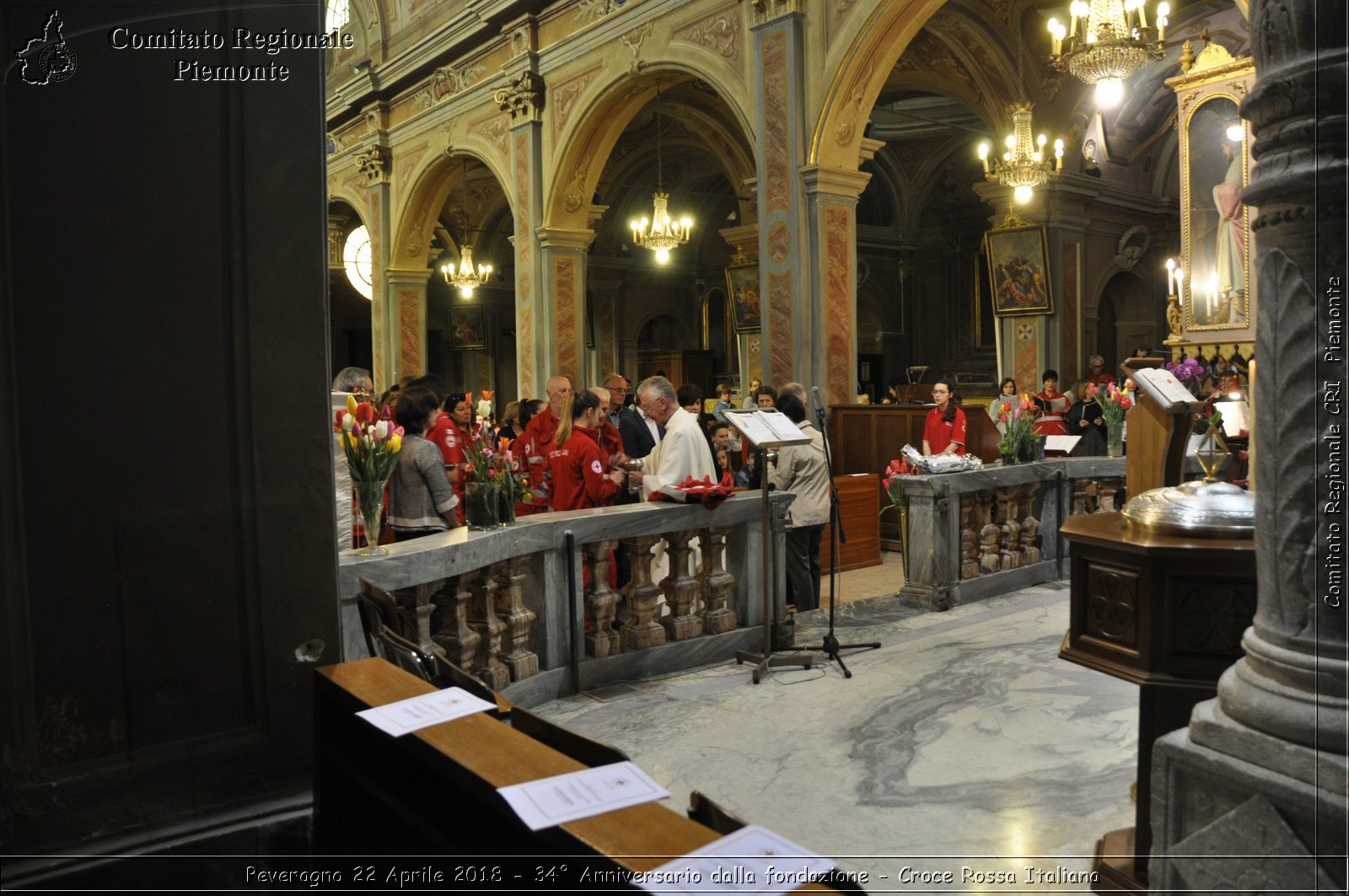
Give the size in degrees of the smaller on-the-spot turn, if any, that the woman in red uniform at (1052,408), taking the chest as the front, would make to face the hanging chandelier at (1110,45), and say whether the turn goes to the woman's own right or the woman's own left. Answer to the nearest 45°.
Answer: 0° — they already face it

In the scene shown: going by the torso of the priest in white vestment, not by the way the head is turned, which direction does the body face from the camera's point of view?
to the viewer's left

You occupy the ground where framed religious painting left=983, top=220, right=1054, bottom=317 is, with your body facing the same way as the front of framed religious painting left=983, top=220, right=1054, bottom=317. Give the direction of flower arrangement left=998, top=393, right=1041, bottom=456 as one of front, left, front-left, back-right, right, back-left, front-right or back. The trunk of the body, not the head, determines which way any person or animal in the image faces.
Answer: front

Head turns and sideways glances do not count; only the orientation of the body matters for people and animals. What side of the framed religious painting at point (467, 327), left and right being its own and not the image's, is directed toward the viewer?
front

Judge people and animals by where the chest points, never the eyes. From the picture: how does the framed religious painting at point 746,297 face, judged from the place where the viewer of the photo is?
facing the viewer and to the left of the viewer

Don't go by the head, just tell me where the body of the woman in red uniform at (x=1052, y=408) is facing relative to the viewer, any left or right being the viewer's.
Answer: facing the viewer

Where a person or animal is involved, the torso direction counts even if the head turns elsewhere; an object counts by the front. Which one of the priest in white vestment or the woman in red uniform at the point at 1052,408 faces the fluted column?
the woman in red uniform

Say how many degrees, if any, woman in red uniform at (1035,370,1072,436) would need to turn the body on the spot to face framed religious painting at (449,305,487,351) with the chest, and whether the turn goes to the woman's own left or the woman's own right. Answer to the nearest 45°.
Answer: approximately 135° to the woman's own right

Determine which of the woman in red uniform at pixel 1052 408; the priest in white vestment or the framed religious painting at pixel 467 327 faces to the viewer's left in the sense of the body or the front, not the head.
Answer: the priest in white vestment

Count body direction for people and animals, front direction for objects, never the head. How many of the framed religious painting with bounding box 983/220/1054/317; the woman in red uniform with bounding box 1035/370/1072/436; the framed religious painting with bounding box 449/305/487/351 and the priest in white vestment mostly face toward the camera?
3

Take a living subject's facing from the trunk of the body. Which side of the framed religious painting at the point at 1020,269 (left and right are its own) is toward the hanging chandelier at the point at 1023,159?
front
